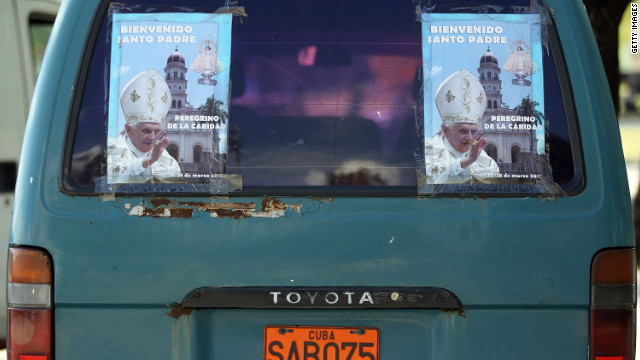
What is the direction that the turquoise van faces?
away from the camera
